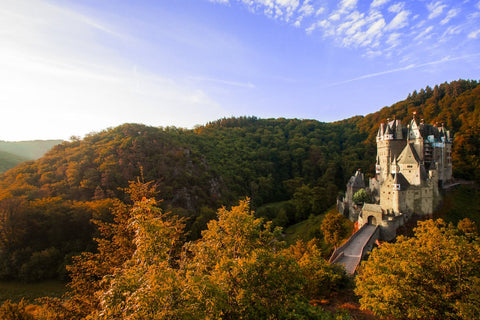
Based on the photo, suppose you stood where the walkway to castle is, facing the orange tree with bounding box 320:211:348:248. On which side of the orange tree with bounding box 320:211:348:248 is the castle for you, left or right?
right

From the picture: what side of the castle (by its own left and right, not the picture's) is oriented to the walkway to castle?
front

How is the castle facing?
toward the camera

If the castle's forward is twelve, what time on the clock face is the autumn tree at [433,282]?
The autumn tree is roughly at 12 o'clock from the castle.

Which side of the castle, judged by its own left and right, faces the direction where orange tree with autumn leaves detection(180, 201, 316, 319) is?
front
